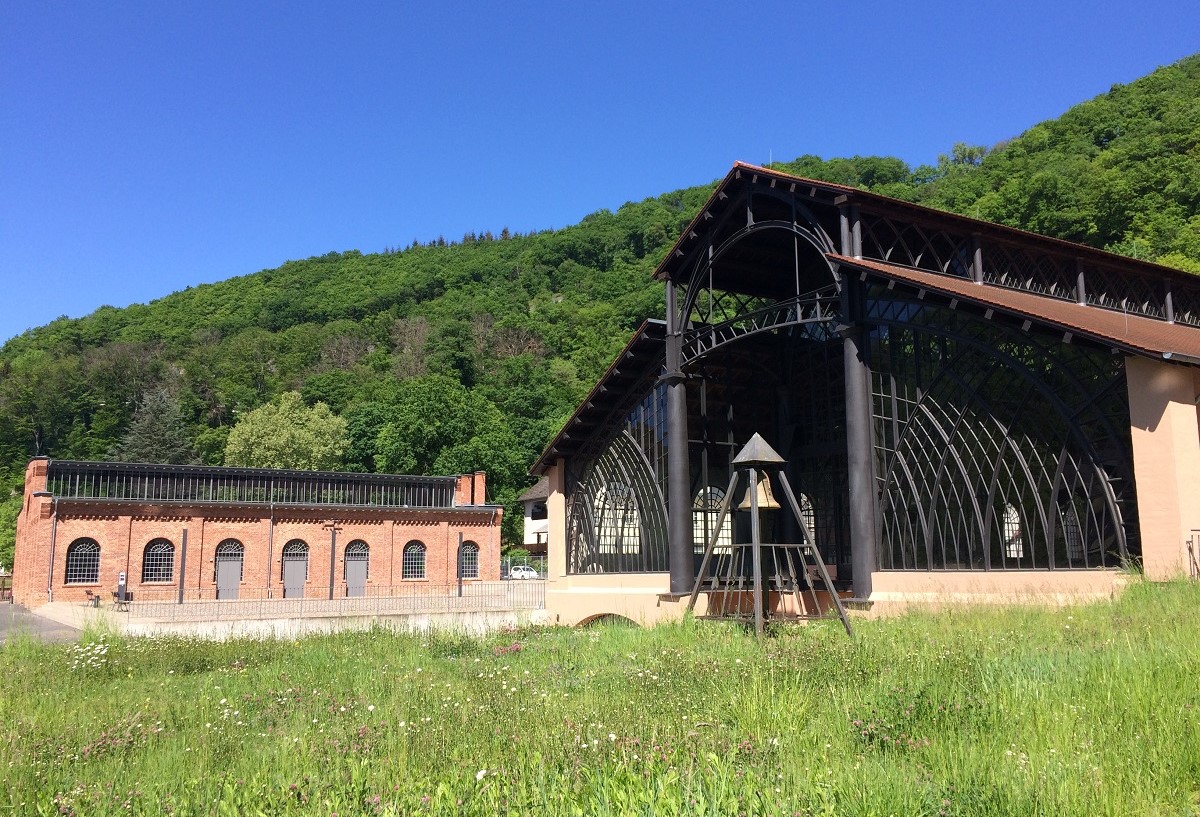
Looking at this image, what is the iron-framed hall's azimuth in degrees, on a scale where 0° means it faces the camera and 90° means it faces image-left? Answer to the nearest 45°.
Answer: approximately 45°

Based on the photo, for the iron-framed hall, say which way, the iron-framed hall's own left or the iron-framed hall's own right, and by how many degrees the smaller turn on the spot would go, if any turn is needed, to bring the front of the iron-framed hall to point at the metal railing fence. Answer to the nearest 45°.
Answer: approximately 90° to the iron-framed hall's own right
